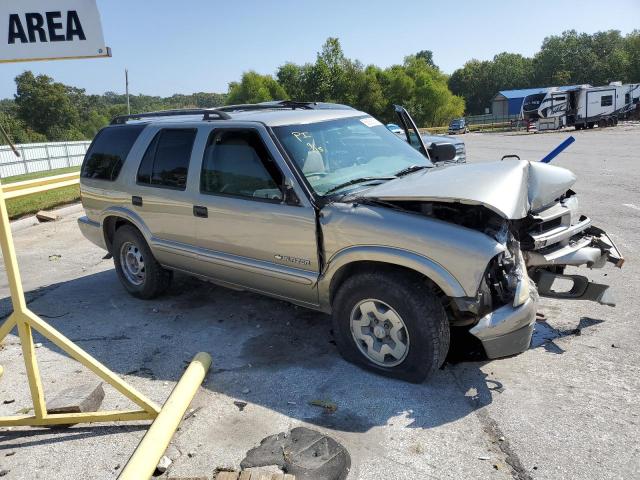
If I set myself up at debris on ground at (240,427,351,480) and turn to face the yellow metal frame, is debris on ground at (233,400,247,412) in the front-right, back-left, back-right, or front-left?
front-right

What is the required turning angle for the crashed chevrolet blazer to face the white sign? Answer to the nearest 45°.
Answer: approximately 90° to its right

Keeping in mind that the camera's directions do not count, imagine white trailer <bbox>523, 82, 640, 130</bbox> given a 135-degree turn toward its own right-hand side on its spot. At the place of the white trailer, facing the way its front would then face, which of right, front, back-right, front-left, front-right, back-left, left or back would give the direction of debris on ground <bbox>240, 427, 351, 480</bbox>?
back

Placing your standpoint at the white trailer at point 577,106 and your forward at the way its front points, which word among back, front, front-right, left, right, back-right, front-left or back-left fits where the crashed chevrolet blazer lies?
front-left

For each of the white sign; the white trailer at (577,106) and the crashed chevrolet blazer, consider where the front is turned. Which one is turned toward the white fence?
the white trailer

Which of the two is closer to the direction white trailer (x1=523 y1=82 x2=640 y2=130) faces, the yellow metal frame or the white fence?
the white fence

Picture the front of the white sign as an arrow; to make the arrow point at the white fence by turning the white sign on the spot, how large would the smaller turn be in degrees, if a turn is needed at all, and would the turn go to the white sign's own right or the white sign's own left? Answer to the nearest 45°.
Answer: approximately 180°

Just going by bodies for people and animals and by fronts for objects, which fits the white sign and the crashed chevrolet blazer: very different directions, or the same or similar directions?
same or similar directions

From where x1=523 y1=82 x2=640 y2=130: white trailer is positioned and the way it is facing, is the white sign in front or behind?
in front

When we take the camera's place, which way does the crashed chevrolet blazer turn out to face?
facing the viewer and to the right of the viewer

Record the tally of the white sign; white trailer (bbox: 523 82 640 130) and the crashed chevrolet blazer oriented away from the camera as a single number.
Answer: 0

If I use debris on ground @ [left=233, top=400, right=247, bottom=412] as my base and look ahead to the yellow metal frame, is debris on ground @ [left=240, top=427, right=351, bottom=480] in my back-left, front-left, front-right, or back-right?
back-left

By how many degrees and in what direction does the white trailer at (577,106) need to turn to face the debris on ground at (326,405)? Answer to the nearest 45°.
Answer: approximately 45° to its left

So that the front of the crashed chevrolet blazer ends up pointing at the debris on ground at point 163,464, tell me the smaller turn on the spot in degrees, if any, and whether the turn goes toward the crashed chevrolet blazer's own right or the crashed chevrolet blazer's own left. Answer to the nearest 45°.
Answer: approximately 90° to the crashed chevrolet blazer's own right

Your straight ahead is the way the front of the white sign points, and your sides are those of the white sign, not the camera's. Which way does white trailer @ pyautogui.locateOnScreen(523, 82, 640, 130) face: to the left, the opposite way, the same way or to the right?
to the right

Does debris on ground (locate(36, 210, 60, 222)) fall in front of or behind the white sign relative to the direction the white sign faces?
behind

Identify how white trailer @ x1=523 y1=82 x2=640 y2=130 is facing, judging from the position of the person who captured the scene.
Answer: facing the viewer and to the left of the viewer

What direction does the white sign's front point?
toward the camera

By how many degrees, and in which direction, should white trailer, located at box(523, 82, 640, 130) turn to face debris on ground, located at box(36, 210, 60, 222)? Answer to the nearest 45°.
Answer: approximately 45° to its left

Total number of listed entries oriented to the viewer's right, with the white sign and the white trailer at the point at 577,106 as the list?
0
